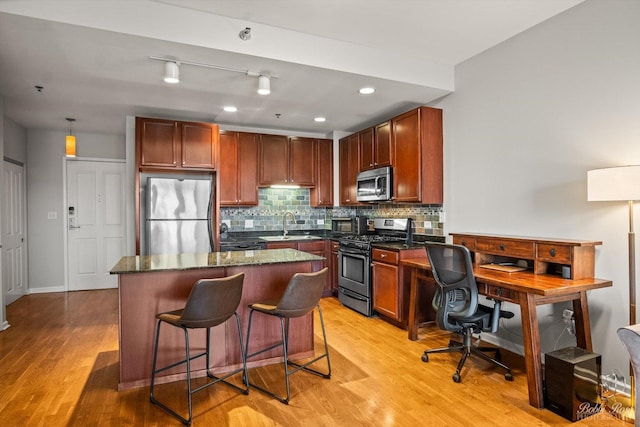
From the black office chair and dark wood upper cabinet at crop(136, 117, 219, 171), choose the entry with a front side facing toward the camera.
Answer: the dark wood upper cabinet

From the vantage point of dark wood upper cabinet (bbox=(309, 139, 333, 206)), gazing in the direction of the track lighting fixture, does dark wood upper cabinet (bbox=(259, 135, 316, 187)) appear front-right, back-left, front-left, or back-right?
front-right

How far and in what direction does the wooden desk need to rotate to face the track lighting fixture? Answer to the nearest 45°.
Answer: approximately 45° to its right

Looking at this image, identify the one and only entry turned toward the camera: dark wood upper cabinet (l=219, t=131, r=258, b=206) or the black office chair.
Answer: the dark wood upper cabinet

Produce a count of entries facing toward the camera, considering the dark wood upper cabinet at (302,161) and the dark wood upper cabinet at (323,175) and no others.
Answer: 2

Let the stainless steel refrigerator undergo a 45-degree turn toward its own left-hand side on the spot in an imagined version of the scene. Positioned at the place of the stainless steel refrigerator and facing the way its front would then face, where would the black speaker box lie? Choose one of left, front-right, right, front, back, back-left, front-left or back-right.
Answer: front

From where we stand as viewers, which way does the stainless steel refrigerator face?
facing the viewer

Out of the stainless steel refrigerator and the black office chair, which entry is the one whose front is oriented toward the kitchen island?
the stainless steel refrigerator

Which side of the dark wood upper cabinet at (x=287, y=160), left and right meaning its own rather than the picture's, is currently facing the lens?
front

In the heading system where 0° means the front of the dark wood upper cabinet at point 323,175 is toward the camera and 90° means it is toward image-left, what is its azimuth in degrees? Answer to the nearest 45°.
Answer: approximately 0°

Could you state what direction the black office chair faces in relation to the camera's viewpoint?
facing away from the viewer and to the right of the viewer

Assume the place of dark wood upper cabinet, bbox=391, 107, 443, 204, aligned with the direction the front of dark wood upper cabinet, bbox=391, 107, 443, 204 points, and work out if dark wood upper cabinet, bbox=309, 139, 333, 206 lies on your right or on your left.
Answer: on your right

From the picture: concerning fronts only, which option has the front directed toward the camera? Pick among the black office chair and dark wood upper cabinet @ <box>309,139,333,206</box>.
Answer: the dark wood upper cabinet
